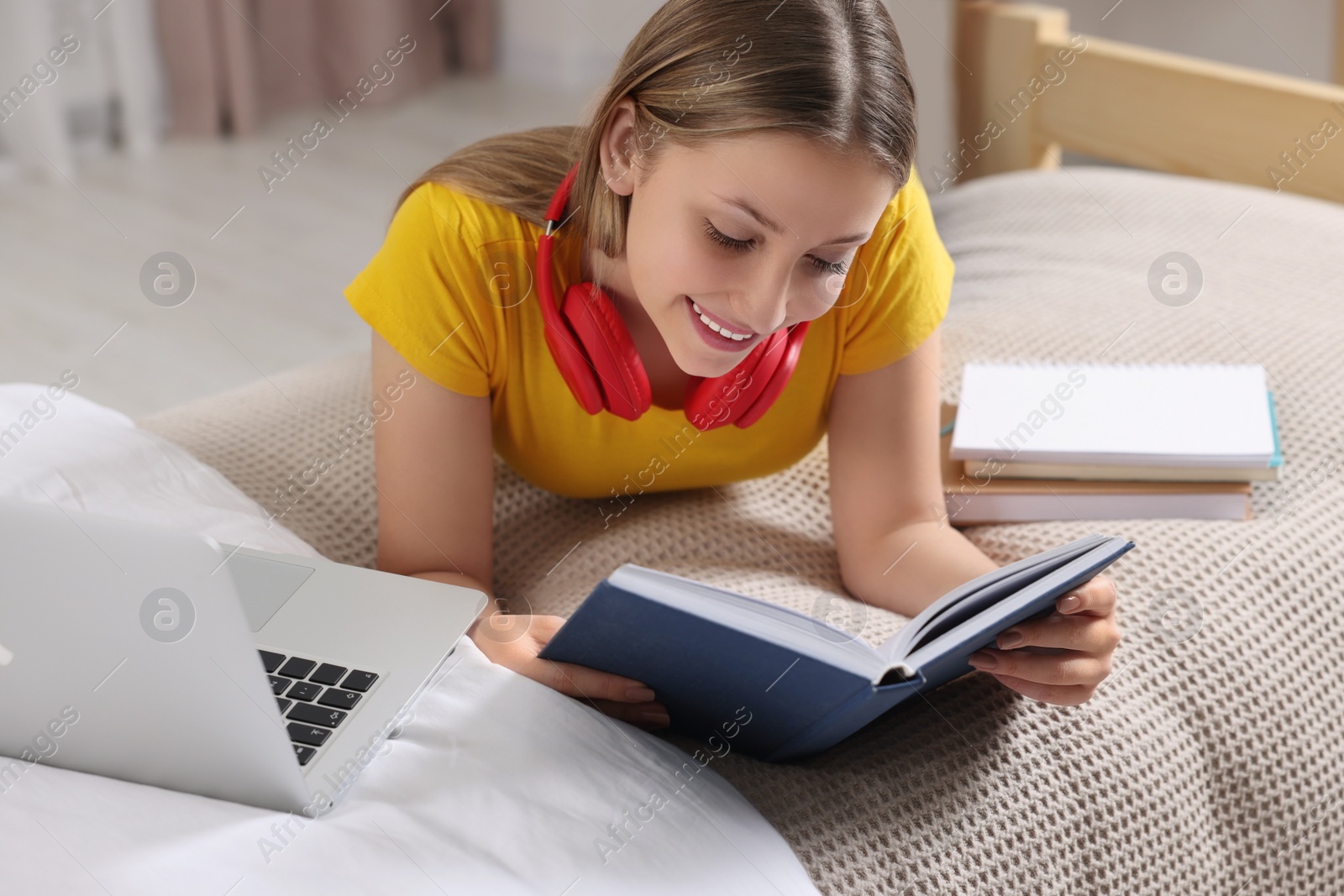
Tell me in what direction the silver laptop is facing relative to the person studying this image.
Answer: facing away from the viewer and to the right of the viewer

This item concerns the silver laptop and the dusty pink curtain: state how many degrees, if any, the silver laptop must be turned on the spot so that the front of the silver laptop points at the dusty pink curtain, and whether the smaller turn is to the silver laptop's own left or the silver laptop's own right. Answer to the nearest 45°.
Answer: approximately 45° to the silver laptop's own left
